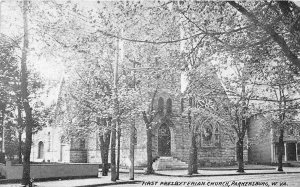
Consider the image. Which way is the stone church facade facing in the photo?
toward the camera
